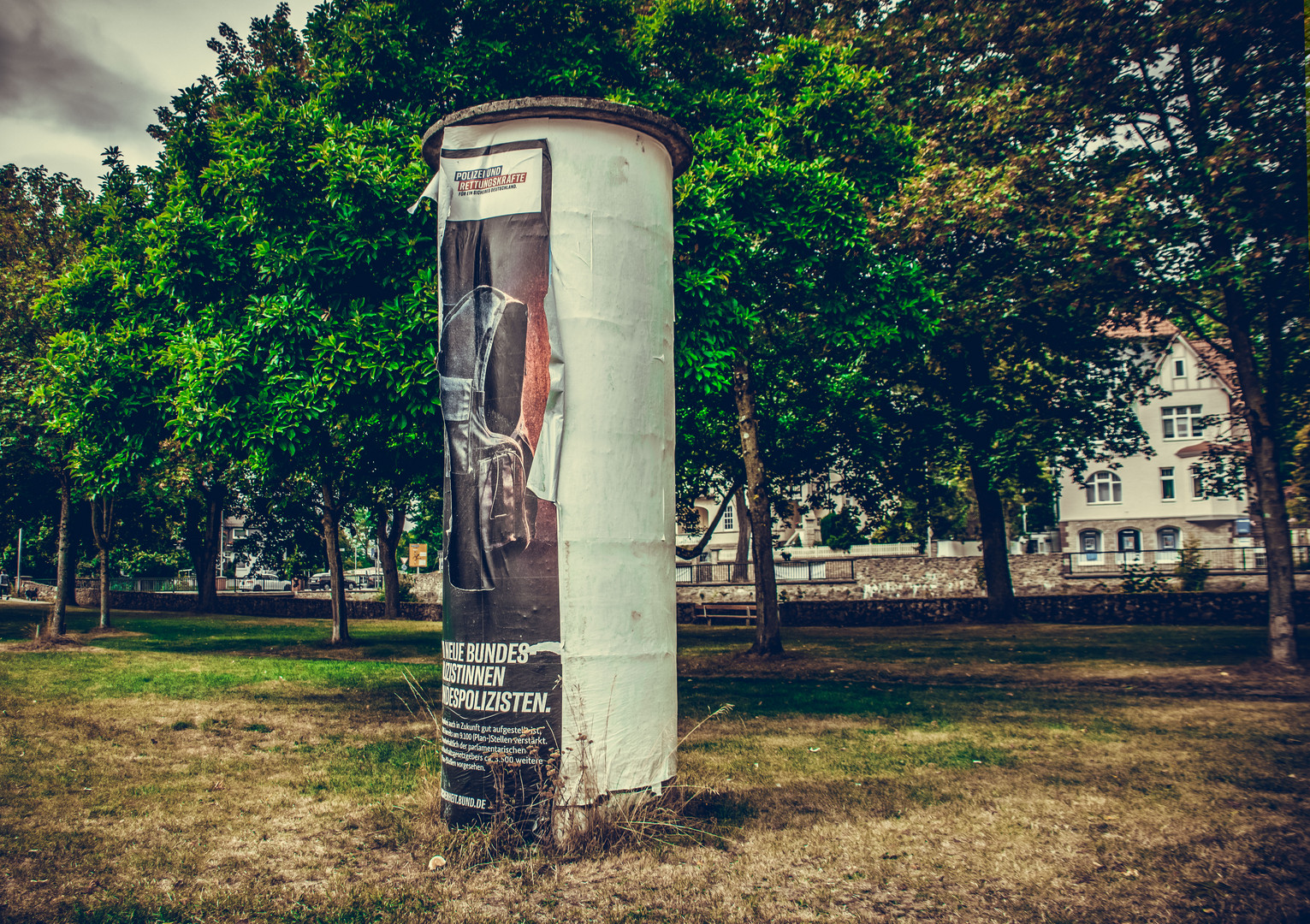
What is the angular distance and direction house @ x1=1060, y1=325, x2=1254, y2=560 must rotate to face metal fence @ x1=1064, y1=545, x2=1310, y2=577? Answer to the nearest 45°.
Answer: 0° — it already faces it

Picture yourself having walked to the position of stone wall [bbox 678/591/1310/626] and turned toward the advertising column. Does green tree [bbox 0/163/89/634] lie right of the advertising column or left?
right

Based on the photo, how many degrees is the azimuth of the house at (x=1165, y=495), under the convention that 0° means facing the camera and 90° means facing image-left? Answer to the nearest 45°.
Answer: approximately 0°

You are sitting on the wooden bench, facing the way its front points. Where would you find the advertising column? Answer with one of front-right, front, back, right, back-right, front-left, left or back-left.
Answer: front

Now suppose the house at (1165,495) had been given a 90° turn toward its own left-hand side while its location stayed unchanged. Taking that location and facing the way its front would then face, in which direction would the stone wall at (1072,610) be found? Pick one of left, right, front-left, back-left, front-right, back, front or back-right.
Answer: right

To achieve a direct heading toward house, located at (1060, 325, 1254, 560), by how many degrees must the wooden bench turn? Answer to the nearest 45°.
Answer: approximately 135° to its left

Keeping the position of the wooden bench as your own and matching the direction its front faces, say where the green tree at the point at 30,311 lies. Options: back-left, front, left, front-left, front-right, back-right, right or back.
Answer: front-right

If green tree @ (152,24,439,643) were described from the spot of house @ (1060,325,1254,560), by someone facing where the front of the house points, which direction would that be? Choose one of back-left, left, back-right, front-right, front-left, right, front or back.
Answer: front

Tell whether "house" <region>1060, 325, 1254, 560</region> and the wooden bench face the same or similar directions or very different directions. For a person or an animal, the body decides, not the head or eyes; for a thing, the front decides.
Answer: same or similar directions

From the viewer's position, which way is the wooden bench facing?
facing the viewer

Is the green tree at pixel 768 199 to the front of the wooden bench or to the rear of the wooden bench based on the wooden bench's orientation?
to the front

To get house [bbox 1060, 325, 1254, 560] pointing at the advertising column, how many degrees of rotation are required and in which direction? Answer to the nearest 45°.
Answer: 0° — it already faces it

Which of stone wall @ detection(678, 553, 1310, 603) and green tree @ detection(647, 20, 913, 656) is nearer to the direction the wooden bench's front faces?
the green tree

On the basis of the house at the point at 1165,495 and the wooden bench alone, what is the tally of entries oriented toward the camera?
2
